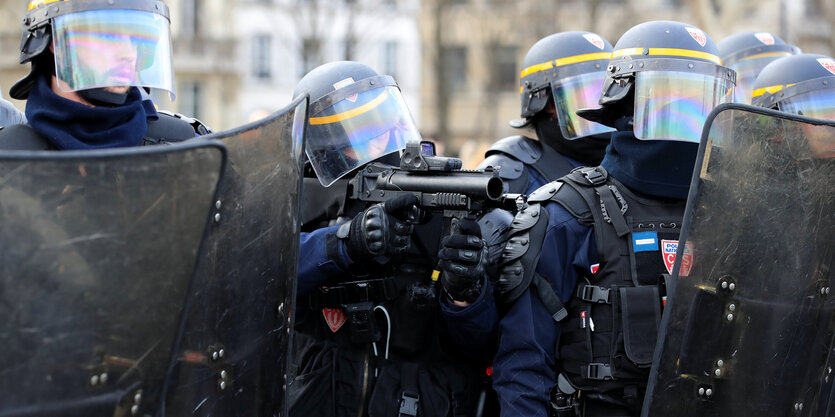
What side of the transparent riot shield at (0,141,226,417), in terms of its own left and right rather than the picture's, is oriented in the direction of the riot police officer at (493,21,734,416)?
left

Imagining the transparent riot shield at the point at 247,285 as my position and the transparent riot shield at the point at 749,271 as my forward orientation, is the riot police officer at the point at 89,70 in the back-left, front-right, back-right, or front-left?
back-left

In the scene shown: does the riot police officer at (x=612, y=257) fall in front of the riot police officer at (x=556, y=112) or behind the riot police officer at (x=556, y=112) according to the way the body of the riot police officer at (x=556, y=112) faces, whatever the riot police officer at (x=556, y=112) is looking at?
in front

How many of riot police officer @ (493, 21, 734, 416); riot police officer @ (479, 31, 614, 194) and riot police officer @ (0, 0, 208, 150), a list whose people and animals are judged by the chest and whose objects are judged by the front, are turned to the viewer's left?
0

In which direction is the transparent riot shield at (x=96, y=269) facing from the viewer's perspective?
toward the camera

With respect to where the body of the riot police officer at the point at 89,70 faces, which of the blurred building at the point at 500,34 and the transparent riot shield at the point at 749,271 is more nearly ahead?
the transparent riot shield

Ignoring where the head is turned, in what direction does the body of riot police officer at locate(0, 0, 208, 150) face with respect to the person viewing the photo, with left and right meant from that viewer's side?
facing the viewer and to the right of the viewer

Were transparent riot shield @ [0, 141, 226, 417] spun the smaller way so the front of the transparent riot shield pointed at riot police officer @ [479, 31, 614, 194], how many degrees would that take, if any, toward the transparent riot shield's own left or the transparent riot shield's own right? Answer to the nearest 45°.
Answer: approximately 135° to the transparent riot shield's own left

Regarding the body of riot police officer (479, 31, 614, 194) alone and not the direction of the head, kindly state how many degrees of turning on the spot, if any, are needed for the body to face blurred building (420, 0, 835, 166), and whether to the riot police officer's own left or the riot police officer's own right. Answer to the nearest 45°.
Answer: approximately 135° to the riot police officer's own left

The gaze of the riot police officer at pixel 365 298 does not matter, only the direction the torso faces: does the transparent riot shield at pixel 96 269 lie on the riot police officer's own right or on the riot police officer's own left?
on the riot police officer's own right
